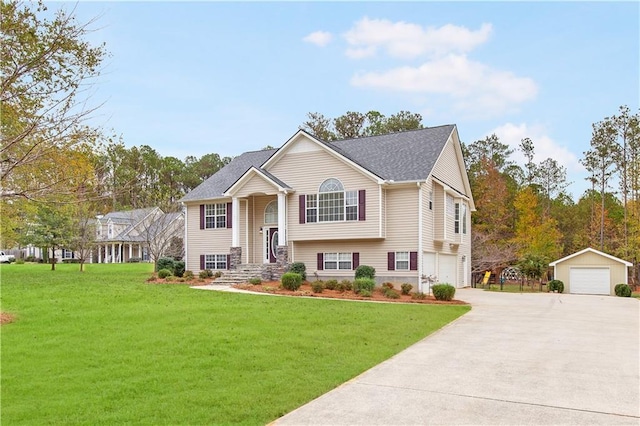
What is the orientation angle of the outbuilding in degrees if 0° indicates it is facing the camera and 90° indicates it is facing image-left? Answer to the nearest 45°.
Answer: approximately 0°

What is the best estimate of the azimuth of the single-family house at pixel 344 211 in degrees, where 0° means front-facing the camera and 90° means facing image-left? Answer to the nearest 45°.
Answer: approximately 45°

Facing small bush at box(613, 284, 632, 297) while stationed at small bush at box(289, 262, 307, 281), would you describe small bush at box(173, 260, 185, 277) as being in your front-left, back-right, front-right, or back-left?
back-left
